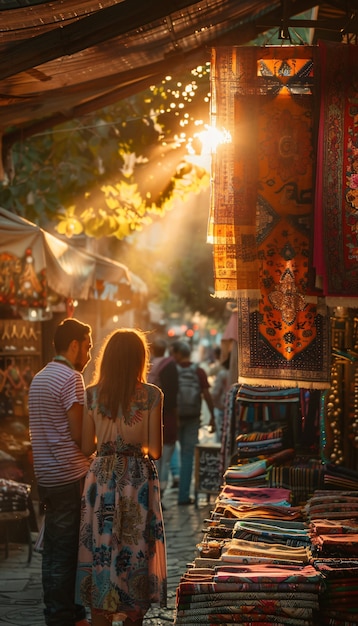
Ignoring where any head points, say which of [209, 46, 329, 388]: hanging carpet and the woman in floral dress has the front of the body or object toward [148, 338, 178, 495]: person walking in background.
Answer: the woman in floral dress

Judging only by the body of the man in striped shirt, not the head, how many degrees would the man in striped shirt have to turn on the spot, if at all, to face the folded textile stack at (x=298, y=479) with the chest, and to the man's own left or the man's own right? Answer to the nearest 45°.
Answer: approximately 45° to the man's own right

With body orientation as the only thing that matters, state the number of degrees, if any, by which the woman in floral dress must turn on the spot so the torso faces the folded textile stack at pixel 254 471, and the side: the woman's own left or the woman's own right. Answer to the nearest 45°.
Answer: approximately 45° to the woman's own right

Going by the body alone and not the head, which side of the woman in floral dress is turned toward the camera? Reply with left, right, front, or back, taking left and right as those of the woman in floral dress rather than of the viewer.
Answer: back

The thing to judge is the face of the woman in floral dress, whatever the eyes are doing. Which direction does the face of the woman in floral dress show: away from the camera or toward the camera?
away from the camera

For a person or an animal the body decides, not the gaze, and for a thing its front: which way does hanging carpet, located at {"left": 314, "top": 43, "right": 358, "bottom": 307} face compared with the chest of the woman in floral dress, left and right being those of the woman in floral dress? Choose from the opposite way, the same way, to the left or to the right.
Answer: the opposite way

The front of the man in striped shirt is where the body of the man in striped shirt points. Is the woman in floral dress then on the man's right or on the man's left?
on the man's right

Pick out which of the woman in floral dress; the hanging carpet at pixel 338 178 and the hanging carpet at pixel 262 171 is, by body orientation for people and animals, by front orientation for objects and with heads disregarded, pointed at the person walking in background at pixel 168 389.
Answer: the woman in floral dress

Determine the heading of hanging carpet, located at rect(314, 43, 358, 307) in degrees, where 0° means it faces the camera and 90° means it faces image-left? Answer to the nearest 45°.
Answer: approximately 0°

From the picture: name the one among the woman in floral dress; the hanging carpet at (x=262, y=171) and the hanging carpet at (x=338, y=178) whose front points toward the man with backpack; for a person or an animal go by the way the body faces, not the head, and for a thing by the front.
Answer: the woman in floral dress

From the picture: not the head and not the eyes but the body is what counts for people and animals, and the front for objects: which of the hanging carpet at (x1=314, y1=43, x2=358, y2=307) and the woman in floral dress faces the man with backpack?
the woman in floral dress

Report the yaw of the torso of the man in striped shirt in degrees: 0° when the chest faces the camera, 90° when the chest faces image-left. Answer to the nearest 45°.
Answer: approximately 225°

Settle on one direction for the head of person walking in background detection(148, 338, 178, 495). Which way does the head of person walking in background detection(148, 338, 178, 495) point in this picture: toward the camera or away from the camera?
away from the camera

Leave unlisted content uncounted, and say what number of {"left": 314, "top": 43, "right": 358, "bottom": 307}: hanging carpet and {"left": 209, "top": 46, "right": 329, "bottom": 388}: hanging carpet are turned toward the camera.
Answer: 2

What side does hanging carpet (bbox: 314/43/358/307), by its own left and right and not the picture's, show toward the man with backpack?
back
